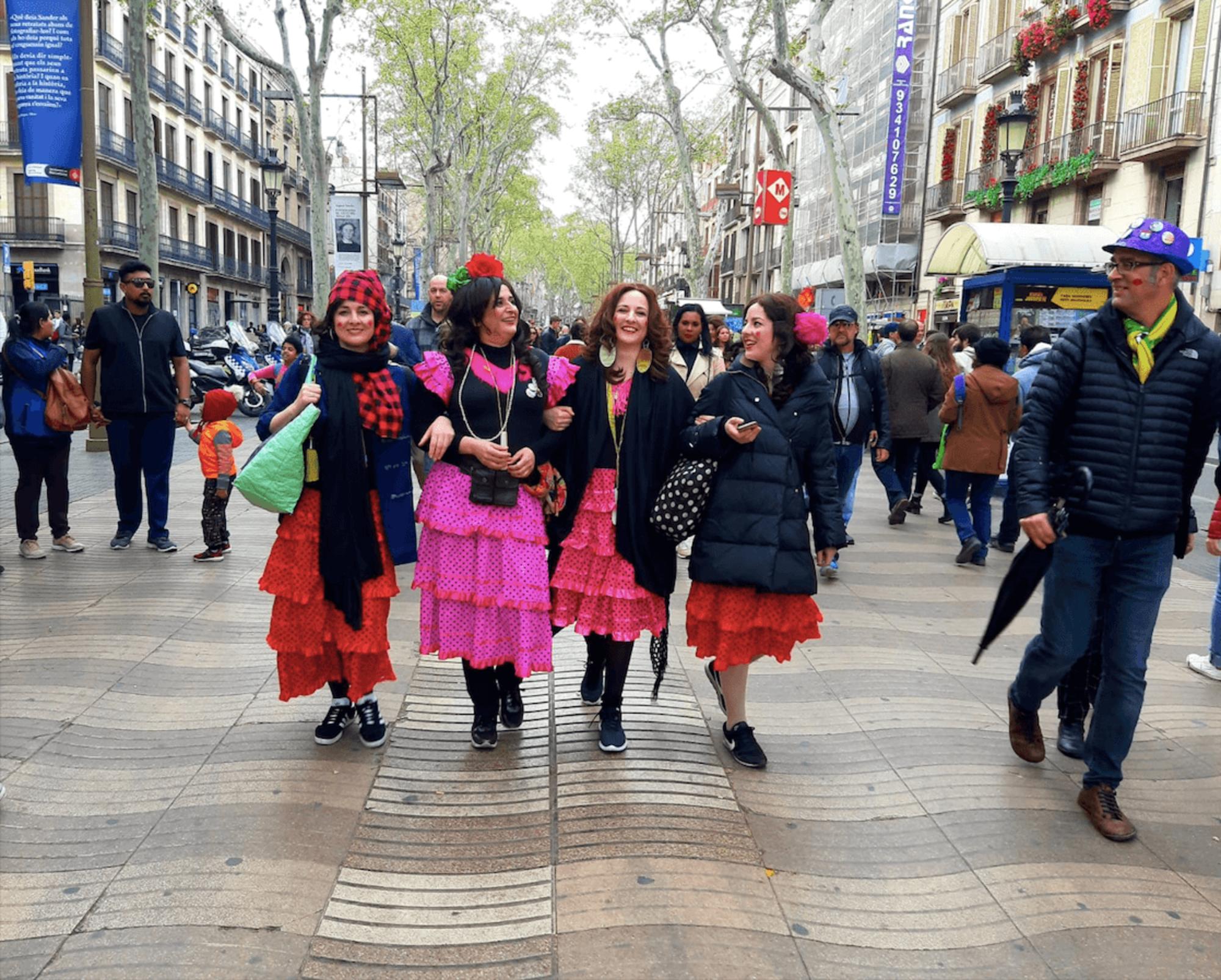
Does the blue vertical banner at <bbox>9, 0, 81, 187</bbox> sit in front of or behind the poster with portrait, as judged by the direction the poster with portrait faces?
in front

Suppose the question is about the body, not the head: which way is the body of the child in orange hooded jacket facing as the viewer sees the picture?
to the viewer's left

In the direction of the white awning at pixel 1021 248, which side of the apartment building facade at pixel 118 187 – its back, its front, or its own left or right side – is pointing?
front

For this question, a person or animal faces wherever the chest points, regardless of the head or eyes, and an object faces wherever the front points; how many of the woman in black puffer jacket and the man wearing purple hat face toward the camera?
2

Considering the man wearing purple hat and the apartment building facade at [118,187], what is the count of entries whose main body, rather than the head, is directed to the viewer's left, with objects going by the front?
0

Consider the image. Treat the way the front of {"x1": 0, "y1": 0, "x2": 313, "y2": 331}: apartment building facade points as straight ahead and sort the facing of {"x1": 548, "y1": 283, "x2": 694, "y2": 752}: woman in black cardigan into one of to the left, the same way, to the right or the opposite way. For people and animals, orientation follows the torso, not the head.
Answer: to the right

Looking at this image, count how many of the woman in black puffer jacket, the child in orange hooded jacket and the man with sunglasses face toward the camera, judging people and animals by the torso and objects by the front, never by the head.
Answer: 2

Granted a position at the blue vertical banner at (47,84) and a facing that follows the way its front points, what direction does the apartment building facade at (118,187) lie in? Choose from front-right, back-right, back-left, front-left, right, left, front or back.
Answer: back

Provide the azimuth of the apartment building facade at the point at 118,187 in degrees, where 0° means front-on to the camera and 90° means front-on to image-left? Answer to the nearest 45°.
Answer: approximately 315°

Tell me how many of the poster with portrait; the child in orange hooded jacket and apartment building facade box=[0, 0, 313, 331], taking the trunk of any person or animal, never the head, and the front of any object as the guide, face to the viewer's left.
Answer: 1

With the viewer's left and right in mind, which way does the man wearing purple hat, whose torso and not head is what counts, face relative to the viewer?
facing the viewer

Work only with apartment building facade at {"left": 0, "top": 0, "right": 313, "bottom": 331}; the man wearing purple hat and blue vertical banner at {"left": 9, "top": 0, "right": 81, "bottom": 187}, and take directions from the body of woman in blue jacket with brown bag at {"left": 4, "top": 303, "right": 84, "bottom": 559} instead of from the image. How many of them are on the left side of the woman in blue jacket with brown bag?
2

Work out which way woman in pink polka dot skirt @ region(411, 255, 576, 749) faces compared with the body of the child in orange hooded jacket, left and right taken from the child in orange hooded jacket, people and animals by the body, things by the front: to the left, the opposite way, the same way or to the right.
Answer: to the left

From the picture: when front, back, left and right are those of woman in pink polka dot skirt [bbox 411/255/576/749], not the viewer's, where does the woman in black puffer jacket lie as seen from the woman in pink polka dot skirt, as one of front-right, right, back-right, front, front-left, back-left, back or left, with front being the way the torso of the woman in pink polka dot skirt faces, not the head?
left

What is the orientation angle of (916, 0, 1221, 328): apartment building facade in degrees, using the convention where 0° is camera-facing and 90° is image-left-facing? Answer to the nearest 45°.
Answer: approximately 45°

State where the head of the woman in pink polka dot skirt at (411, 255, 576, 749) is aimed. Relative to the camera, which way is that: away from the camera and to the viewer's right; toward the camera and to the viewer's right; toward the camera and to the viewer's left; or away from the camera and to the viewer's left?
toward the camera and to the viewer's right
